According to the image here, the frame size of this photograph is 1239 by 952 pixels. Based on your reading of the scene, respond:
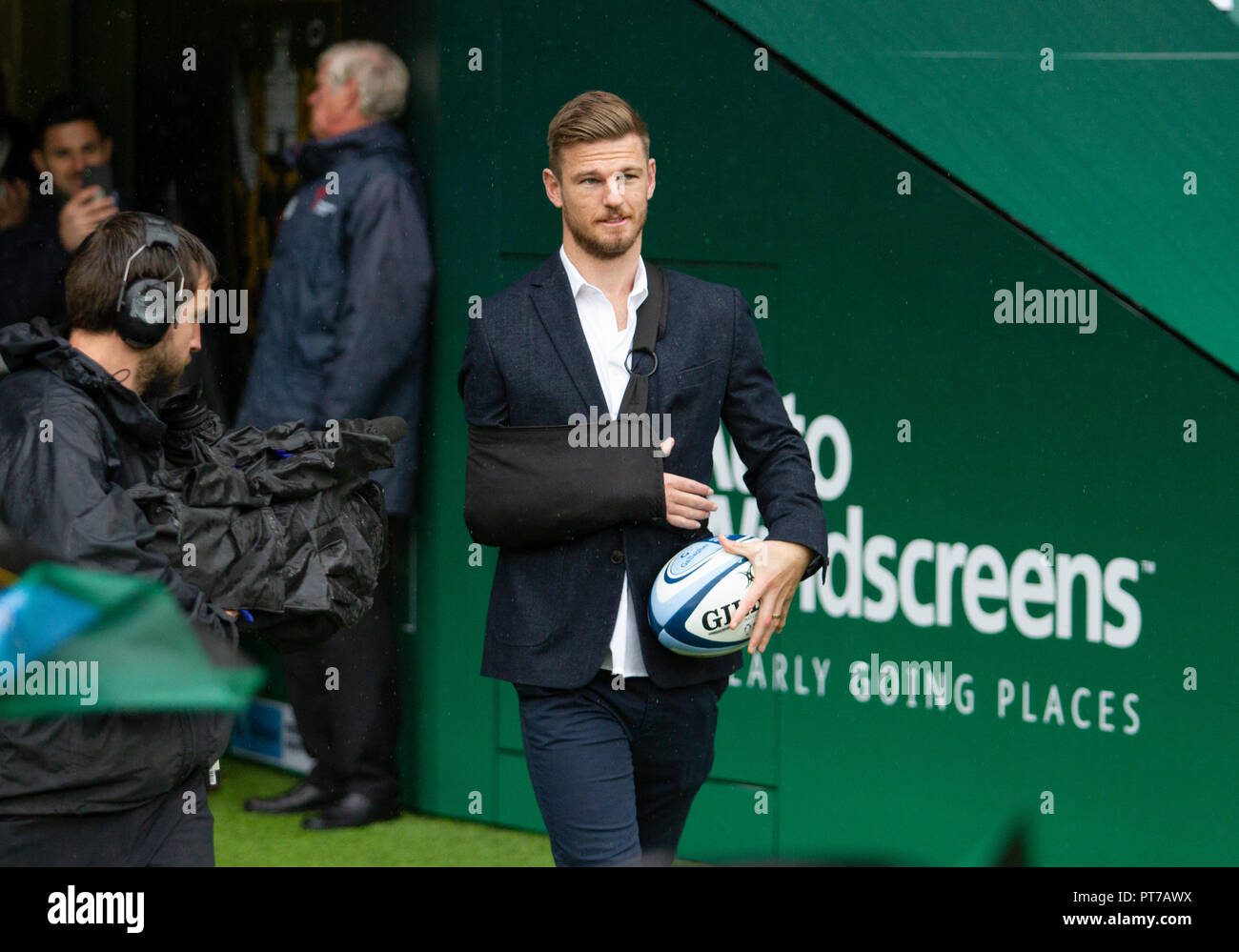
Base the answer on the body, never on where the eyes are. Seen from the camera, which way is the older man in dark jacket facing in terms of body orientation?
to the viewer's left

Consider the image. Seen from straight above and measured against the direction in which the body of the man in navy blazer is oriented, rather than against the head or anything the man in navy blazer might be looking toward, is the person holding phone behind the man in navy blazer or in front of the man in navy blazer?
behind

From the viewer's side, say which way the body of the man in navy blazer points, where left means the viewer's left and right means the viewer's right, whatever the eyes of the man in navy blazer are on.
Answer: facing the viewer

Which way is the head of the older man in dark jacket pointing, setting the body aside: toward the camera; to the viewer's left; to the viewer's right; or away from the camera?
to the viewer's left

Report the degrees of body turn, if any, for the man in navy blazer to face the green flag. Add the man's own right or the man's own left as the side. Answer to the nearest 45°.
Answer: approximately 45° to the man's own right

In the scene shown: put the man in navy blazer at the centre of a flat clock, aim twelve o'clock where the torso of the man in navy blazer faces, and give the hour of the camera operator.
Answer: The camera operator is roughly at 2 o'clock from the man in navy blazer.

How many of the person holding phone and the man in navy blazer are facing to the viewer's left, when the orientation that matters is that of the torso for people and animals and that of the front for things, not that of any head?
0

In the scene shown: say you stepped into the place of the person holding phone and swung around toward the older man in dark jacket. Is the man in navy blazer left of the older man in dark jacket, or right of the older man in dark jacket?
right

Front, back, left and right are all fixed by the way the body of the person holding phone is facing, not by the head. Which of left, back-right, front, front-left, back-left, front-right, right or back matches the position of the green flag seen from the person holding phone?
front-right

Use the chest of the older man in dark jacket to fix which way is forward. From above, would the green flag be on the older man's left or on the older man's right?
on the older man's left

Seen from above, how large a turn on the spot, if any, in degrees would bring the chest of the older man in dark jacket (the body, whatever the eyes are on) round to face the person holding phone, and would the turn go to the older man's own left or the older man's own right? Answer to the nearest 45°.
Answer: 0° — they already face them

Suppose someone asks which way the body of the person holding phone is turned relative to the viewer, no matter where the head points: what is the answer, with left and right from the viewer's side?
facing the viewer and to the right of the viewer

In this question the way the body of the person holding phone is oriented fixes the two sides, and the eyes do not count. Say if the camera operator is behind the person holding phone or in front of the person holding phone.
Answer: in front

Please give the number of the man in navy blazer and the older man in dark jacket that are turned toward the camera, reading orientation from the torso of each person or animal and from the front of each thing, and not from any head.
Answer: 1
